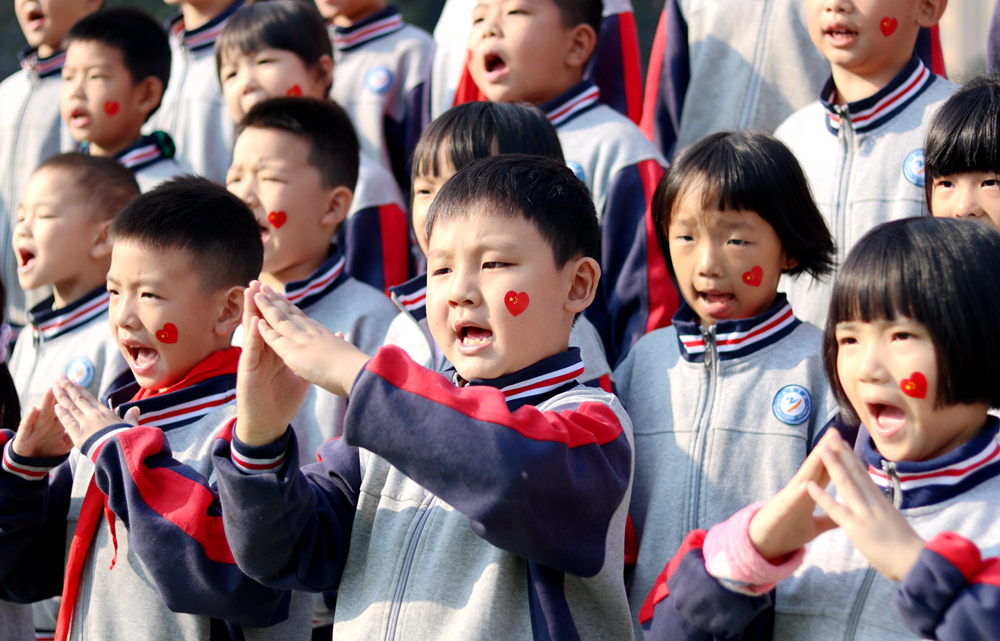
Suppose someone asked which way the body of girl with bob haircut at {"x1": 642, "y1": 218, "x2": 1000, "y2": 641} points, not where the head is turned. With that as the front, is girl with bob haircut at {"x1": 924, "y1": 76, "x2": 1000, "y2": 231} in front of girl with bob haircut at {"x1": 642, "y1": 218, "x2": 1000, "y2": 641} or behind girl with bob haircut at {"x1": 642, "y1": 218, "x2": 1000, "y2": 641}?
behind

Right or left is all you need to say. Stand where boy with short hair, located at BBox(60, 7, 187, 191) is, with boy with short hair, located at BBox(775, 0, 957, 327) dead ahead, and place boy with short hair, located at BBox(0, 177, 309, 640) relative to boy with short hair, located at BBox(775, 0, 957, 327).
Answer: right

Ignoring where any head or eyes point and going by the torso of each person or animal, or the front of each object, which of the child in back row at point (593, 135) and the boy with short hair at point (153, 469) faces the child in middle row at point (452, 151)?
the child in back row at point (593, 135)

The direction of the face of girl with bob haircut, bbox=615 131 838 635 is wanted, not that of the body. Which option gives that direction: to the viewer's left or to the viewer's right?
to the viewer's left

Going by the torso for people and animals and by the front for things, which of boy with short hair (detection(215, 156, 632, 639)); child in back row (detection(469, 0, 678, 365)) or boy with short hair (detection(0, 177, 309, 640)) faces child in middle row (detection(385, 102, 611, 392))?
child in back row (detection(469, 0, 678, 365))

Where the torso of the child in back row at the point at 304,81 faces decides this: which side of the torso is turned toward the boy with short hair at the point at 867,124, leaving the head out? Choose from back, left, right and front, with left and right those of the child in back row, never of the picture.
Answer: left

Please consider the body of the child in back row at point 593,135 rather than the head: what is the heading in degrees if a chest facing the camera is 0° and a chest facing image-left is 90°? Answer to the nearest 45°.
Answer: approximately 45°

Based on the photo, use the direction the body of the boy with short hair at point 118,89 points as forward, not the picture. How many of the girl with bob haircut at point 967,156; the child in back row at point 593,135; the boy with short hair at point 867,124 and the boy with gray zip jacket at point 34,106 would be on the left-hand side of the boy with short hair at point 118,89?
3
